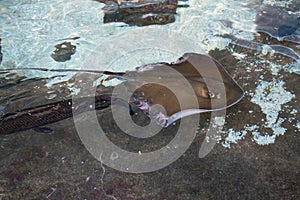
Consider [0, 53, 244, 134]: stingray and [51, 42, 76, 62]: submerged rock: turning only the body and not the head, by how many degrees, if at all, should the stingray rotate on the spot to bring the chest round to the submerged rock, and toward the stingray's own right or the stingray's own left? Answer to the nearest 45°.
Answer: approximately 135° to the stingray's own left

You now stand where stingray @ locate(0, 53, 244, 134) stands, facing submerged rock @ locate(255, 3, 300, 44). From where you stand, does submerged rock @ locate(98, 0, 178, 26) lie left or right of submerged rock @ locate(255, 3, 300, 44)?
left

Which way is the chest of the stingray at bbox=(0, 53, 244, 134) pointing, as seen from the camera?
to the viewer's right

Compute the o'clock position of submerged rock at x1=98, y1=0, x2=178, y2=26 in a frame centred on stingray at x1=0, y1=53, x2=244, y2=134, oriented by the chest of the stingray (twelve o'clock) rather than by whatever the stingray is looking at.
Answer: The submerged rock is roughly at 9 o'clock from the stingray.

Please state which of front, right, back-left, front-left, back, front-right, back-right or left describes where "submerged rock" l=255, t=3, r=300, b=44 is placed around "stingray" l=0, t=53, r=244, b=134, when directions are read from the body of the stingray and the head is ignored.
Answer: front-left
